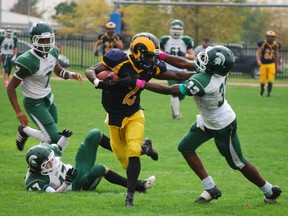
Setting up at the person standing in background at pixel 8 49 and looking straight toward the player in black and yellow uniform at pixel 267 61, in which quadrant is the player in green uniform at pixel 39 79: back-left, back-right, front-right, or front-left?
front-right

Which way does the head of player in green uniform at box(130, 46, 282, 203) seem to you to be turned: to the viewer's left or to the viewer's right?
to the viewer's left

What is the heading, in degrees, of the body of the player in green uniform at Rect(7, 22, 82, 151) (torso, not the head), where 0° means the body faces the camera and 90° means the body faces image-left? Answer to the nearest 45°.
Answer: approximately 315°

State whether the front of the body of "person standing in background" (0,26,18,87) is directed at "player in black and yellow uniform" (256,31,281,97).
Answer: no

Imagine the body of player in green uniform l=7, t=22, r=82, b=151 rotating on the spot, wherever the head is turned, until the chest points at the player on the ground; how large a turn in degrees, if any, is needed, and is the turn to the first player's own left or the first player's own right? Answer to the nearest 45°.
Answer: approximately 45° to the first player's own right

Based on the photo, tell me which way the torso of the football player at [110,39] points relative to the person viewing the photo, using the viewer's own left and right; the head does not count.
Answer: facing the viewer

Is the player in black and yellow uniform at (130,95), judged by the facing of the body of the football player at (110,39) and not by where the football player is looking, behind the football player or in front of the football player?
in front

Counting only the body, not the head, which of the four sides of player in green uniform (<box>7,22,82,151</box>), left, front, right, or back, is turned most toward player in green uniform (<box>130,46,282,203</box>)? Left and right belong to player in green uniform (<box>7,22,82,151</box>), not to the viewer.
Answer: front

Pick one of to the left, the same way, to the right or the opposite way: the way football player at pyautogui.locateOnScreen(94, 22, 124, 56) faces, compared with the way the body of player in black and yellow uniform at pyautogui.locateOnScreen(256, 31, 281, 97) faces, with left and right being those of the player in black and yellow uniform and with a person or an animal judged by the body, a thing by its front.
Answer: the same way

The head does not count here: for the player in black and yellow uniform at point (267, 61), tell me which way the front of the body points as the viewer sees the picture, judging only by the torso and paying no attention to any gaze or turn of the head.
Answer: toward the camera

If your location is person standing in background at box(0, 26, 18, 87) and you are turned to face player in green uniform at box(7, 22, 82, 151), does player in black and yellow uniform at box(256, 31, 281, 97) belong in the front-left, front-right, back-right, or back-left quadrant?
front-left

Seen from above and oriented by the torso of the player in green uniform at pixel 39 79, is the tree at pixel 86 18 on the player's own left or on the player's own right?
on the player's own left
